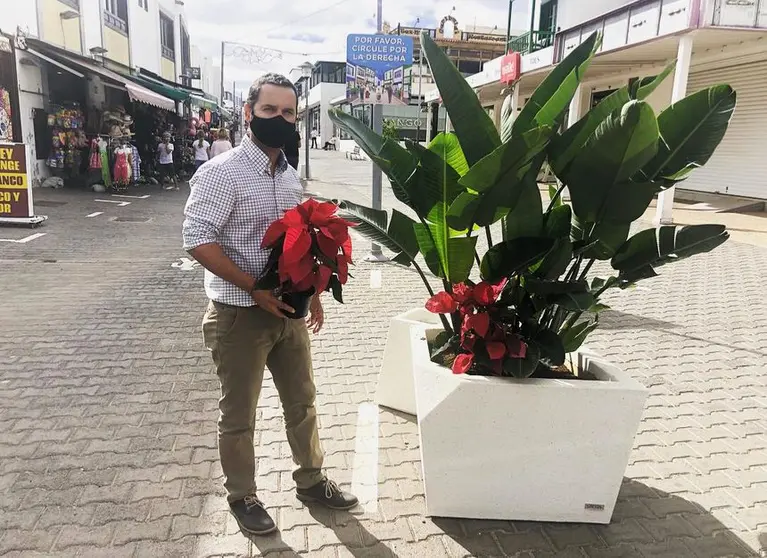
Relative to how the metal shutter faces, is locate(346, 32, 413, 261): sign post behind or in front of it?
in front

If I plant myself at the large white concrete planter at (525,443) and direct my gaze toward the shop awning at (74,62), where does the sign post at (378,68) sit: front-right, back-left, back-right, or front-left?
front-right

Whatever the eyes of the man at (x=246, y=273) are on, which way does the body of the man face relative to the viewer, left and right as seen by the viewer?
facing the viewer and to the right of the viewer

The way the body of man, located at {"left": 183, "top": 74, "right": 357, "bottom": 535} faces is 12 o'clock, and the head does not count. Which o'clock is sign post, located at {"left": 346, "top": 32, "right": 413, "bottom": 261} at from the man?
The sign post is roughly at 8 o'clock from the man.

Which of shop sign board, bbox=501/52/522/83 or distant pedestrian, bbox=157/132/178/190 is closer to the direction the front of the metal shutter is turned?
the distant pedestrian

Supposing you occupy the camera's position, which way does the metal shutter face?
facing the viewer and to the left of the viewer

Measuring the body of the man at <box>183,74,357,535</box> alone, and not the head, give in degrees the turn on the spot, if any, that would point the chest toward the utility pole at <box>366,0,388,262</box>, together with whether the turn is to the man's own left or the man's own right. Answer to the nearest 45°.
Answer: approximately 135° to the man's own left

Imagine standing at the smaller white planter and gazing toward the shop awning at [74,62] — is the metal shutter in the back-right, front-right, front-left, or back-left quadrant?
front-right

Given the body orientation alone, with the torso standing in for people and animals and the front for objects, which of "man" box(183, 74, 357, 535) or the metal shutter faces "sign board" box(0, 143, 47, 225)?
the metal shutter

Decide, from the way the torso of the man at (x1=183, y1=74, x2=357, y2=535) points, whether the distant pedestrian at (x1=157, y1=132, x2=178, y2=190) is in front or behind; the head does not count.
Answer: behind

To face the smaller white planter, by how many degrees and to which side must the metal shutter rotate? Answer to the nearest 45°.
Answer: approximately 45° to its left

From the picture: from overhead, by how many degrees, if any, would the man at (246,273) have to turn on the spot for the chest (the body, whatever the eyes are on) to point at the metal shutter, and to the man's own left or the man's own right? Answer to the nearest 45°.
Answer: approximately 90° to the man's own left

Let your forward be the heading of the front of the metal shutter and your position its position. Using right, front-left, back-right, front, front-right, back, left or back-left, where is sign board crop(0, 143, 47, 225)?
front

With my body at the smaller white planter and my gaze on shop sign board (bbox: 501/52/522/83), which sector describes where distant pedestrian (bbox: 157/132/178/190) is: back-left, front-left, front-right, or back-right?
front-left

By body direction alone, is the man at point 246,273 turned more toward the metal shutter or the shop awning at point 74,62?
the metal shutter

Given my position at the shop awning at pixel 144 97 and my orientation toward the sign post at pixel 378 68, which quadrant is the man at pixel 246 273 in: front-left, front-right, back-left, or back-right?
front-right

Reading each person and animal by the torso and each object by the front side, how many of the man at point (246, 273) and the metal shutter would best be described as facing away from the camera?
0

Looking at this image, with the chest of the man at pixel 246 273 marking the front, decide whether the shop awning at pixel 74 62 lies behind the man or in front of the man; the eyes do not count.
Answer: behind
